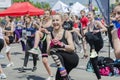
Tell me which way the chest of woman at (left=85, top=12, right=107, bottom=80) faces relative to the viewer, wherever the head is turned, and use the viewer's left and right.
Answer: facing the viewer and to the left of the viewer

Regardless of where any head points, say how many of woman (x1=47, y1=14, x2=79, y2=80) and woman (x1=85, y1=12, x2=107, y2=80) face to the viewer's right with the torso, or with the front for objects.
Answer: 0

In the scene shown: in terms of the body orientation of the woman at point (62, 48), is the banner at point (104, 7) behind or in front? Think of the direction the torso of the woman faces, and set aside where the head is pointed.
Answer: behind

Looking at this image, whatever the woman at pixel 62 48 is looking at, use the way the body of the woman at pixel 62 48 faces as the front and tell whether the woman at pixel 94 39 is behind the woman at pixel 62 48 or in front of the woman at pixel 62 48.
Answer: behind
